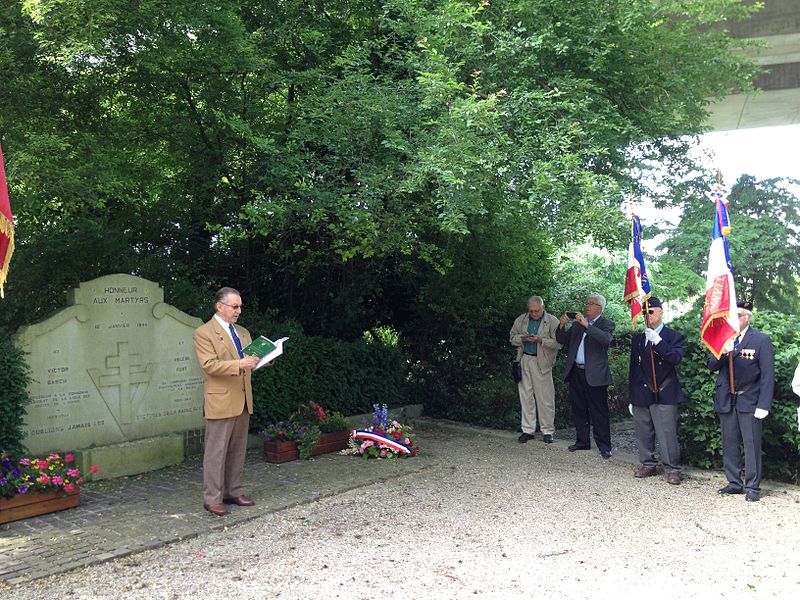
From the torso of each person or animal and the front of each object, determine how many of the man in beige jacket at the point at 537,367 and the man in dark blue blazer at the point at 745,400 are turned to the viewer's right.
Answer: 0

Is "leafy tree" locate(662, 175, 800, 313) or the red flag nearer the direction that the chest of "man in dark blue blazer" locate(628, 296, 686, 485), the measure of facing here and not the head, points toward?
the red flag

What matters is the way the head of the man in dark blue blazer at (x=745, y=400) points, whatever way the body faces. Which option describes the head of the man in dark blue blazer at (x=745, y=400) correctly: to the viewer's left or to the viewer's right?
to the viewer's left

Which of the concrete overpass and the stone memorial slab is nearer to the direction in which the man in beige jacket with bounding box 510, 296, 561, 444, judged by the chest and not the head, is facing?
the stone memorial slab

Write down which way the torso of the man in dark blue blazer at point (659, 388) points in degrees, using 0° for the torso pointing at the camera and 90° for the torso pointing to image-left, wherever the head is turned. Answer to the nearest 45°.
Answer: approximately 45°

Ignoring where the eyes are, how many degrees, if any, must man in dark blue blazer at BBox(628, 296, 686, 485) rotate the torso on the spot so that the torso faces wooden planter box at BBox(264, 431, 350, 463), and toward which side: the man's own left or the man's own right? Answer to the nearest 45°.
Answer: approximately 45° to the man's own right

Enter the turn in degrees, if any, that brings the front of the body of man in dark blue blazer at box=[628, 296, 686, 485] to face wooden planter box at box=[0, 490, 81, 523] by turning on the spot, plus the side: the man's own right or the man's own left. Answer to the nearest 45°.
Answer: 0° — they already face it

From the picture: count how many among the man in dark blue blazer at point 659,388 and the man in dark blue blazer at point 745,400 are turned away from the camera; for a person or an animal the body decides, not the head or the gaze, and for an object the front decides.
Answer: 0

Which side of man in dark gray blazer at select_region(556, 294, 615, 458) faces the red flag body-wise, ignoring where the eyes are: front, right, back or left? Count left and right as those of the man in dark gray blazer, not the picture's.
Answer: front

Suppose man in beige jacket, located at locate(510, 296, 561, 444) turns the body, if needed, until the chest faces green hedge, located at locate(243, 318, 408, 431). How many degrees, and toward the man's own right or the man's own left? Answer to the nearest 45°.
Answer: approximately 90° to the man's own right

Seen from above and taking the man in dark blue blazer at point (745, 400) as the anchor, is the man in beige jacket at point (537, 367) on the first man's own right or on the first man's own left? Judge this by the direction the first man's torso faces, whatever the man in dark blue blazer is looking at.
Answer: on the first man's own right
